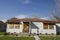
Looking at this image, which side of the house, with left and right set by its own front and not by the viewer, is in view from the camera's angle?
front
